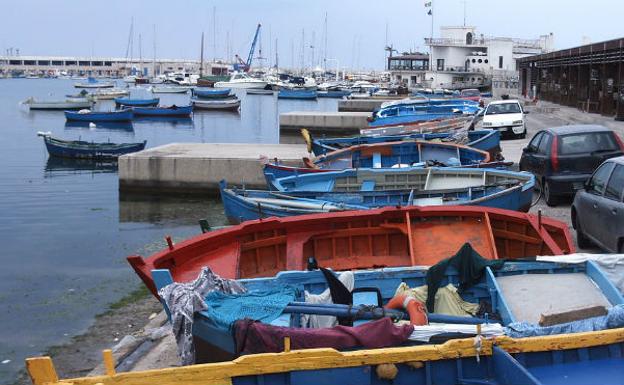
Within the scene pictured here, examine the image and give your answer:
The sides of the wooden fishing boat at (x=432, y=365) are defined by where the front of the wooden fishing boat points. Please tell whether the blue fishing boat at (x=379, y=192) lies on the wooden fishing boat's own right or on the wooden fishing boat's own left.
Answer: on the wooden fishing boat's own right

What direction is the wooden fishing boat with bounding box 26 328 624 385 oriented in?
to the viewer's left

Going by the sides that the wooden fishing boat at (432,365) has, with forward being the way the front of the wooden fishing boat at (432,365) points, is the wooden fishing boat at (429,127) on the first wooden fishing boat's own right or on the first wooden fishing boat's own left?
on the first wooden fishing boat's own right

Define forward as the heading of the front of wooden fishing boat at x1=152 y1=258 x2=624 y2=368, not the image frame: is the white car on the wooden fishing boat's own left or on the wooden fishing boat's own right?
on the wooden fishing boat's own right

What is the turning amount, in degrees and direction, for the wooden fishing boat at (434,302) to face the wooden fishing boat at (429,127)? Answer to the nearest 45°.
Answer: approximately 90° to its right

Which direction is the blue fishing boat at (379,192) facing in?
to the viewer's left

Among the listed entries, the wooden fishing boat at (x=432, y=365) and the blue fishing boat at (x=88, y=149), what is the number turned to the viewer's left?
2

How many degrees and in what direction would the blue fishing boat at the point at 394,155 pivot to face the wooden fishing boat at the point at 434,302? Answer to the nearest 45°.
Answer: approximately 90° to its left

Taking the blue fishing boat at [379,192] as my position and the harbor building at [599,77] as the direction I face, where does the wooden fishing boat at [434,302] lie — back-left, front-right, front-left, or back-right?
back-right
